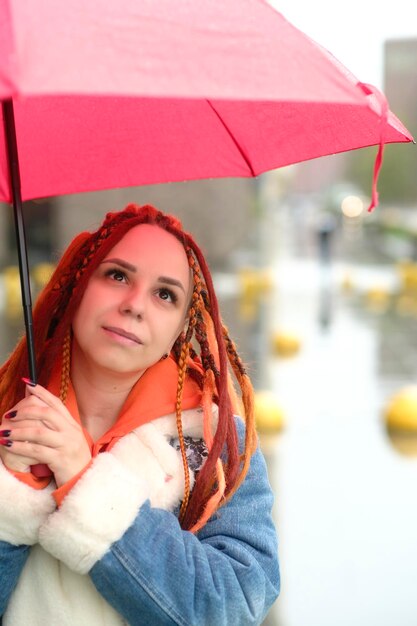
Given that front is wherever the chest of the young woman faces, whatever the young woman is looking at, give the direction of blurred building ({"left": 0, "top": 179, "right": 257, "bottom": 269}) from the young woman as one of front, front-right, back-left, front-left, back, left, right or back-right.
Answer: back-right
